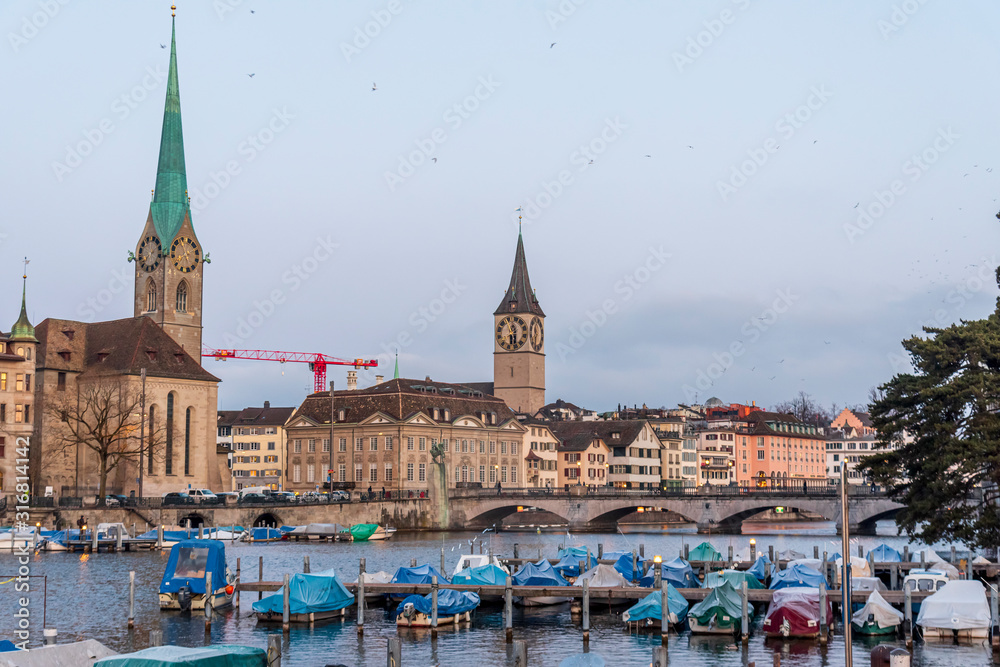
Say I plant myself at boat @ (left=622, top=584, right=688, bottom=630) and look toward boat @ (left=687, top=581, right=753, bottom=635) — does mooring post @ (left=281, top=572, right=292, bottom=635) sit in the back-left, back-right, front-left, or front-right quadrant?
back-right

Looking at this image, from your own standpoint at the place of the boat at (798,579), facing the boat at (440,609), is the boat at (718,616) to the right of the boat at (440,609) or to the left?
left

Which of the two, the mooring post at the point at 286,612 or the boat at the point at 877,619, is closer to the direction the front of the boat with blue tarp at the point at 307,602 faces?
the mooring post

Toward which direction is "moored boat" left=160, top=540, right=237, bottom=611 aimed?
away from the camera

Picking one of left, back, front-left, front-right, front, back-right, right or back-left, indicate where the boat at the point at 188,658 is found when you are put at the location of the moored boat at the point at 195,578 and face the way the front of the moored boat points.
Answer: back
